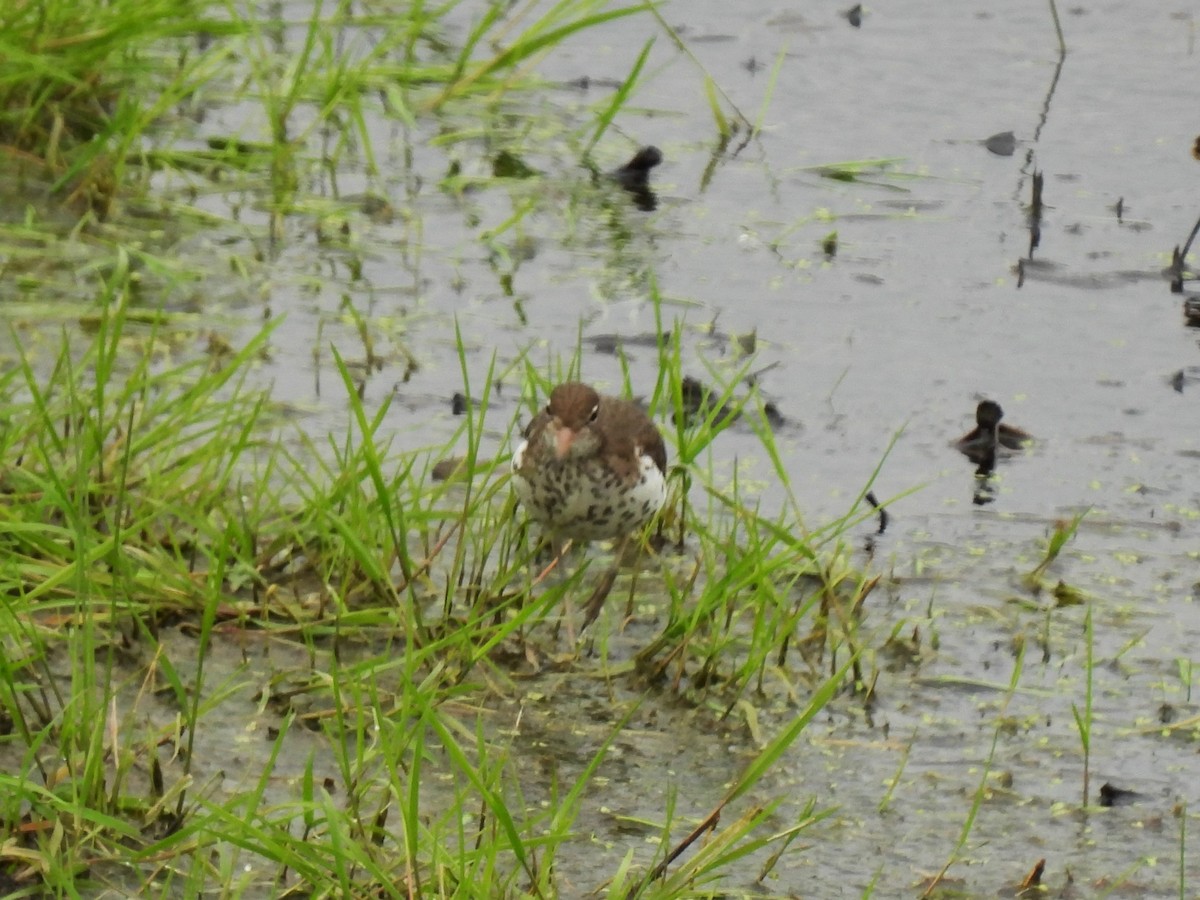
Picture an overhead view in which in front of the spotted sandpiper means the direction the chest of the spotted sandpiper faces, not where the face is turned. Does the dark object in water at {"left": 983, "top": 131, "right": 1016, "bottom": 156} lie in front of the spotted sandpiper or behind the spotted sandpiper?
behind

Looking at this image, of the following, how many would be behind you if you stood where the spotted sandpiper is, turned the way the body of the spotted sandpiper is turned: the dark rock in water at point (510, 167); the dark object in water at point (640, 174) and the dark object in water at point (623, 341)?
3

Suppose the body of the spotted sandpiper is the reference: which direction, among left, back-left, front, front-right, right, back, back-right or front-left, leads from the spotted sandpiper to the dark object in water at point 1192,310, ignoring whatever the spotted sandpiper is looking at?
back-left

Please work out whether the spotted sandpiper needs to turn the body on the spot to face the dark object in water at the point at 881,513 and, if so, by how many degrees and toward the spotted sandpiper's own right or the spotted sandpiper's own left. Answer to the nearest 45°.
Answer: approximately 135° to the spotted sandpiper's own left

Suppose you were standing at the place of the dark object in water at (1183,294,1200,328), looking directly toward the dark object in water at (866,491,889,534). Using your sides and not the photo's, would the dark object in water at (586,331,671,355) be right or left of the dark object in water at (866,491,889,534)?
right

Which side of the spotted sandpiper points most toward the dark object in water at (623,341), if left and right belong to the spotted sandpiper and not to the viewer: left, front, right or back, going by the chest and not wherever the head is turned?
back

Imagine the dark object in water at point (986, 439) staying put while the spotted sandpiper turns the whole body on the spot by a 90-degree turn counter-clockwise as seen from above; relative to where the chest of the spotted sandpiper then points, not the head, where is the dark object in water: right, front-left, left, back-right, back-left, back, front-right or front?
front-left

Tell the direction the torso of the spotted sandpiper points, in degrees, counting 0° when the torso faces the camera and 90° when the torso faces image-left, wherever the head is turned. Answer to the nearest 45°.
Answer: approximately 0°

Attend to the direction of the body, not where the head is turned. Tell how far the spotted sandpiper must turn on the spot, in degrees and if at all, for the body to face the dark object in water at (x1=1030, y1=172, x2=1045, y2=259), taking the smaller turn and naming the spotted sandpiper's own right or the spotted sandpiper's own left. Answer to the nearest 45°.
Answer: approximately 135° to the spotted sandpiper's own left

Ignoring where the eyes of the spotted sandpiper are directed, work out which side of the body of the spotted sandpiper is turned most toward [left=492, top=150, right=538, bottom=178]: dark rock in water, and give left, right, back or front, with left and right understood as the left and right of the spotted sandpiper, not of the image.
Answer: back

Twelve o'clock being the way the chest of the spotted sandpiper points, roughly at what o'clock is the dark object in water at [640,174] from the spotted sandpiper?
The dark object in water is roughly at 6 o'clock from the spotted sandpiper.
